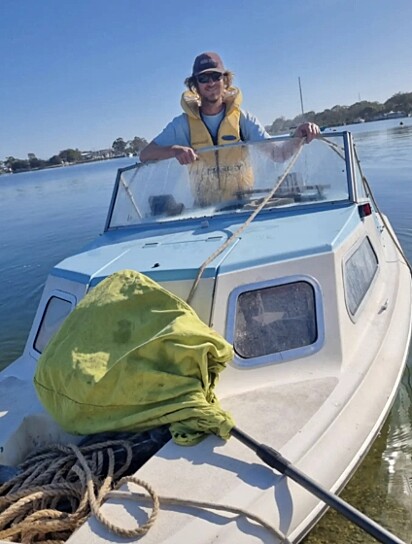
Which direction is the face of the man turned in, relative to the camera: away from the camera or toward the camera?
toward the camera

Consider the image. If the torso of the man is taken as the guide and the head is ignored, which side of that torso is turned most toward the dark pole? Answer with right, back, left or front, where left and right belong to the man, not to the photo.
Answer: front

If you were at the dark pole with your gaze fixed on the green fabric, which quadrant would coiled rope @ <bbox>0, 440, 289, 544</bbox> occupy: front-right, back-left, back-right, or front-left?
front-left

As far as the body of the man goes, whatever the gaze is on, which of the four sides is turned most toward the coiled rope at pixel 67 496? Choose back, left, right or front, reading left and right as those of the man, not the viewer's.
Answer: front

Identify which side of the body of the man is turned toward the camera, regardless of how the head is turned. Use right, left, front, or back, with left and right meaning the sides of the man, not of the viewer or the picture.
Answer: front

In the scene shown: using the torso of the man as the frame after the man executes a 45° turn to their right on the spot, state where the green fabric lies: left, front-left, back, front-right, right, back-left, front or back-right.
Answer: front-left
